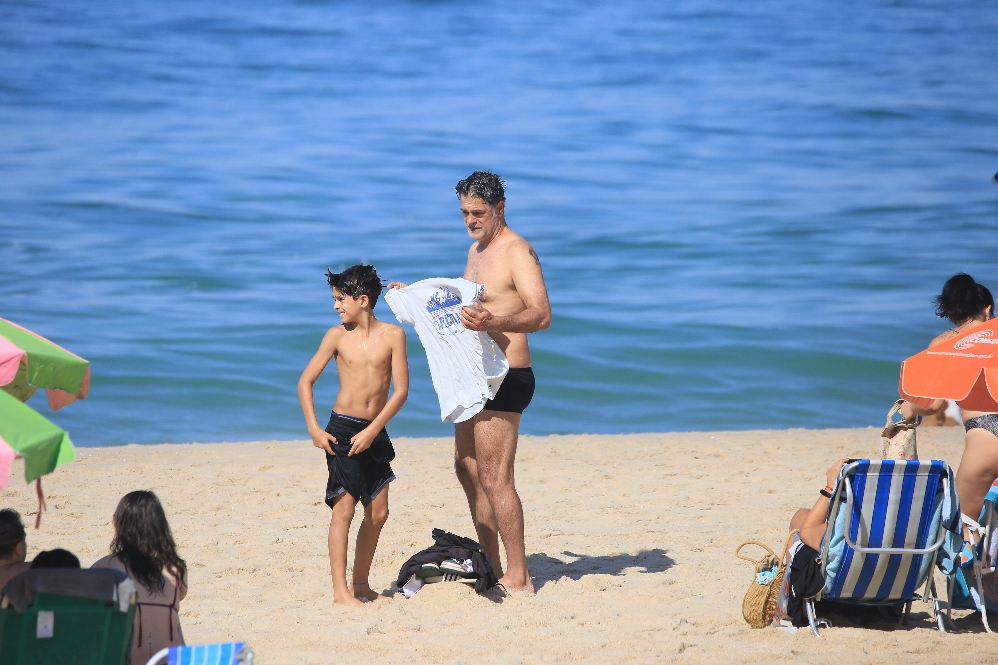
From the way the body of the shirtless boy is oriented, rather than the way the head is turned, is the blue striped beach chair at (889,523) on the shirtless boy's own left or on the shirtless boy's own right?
on the shirtless boy's own left

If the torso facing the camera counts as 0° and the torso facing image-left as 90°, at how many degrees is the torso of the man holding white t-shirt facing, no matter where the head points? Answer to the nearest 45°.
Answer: approximately 45°

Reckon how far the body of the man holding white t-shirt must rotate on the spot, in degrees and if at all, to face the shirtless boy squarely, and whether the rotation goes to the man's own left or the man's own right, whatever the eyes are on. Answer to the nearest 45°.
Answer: approximately 45° to the man's own right

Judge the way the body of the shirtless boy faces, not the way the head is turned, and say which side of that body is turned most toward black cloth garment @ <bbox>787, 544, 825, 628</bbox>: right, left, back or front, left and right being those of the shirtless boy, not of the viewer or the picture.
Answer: left

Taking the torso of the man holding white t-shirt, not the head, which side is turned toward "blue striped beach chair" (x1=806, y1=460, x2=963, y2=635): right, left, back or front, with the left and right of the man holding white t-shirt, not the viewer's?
left

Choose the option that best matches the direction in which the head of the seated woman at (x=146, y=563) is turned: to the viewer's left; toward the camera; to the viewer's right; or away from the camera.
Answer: away from the camera

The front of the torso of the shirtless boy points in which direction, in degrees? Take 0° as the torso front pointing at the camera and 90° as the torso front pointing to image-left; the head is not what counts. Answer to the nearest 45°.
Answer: approximately 0°
